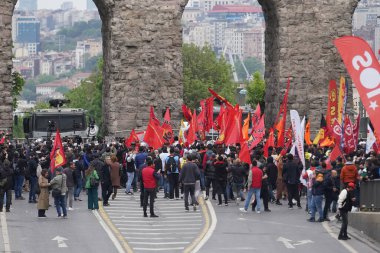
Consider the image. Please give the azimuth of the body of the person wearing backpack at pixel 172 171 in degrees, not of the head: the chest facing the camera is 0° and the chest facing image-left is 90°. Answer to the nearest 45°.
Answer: approximately 180°
